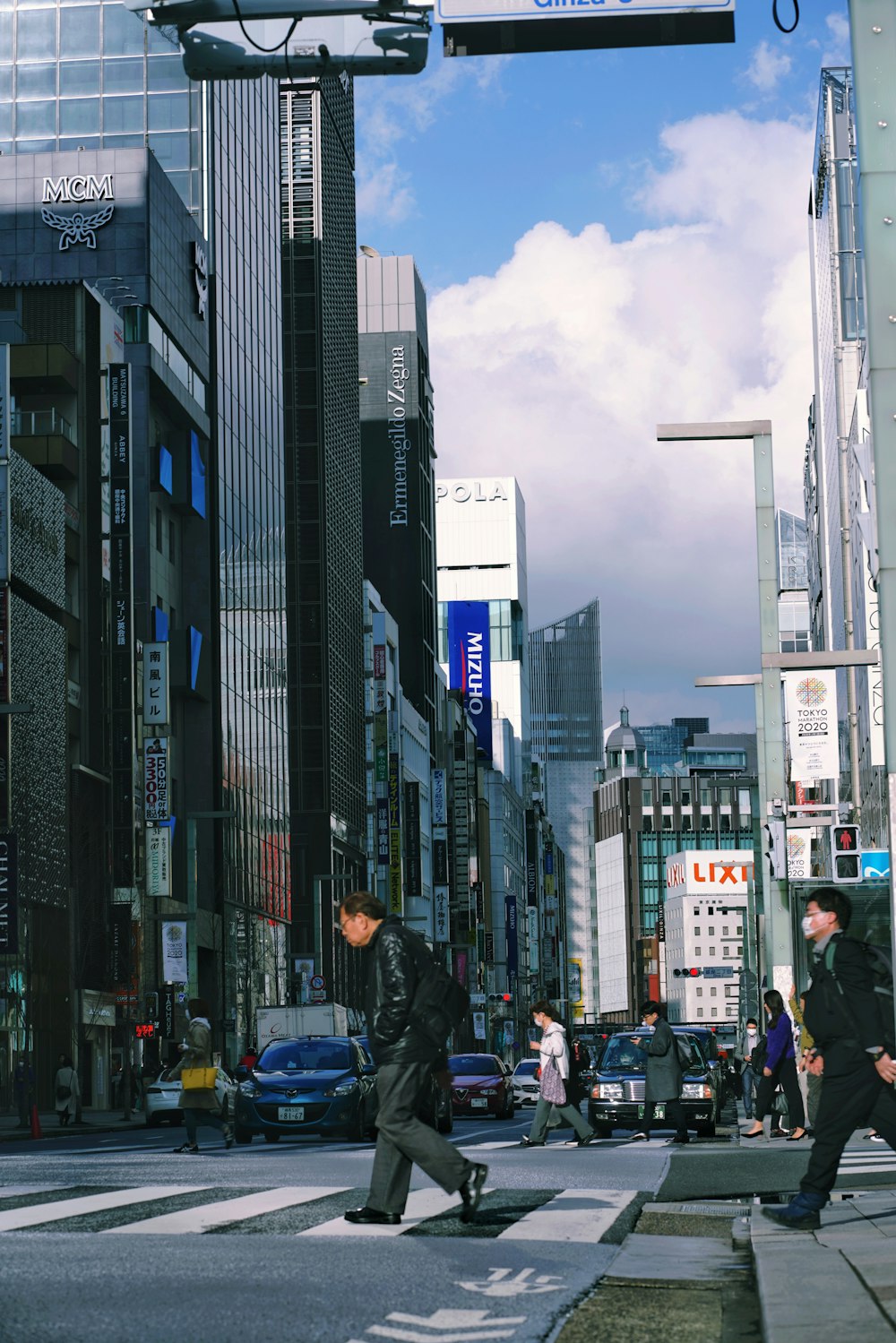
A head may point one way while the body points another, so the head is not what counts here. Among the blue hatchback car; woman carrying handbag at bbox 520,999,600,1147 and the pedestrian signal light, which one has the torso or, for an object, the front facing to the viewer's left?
the woman carrying handbag

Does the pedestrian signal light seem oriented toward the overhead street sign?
yes

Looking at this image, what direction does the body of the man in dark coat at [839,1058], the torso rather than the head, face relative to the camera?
to the viewer's left

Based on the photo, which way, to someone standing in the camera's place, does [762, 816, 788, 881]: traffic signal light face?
facing to the left of the viewer

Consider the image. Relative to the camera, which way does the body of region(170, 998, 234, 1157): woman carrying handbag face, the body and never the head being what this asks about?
to the viewer's left

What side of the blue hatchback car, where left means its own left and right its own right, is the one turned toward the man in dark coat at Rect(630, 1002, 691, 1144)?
left

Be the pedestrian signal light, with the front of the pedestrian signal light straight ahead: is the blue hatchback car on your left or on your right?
on your right

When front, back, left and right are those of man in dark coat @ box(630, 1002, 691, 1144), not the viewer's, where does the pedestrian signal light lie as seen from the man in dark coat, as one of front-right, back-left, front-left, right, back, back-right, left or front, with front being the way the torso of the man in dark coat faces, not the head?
back-right

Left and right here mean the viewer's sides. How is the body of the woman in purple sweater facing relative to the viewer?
facing to the left of the viewer

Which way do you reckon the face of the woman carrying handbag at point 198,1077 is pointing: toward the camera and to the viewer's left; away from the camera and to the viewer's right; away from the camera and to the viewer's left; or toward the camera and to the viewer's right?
away from the camera and to the viewer's left

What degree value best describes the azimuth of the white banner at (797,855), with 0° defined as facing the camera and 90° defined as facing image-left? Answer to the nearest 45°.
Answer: approximately 0°

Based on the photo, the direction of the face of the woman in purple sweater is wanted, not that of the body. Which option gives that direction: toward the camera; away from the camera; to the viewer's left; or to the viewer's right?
to the viewer's left

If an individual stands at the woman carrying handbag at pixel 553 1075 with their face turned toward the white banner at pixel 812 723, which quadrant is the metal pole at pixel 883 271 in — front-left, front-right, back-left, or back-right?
back-right
